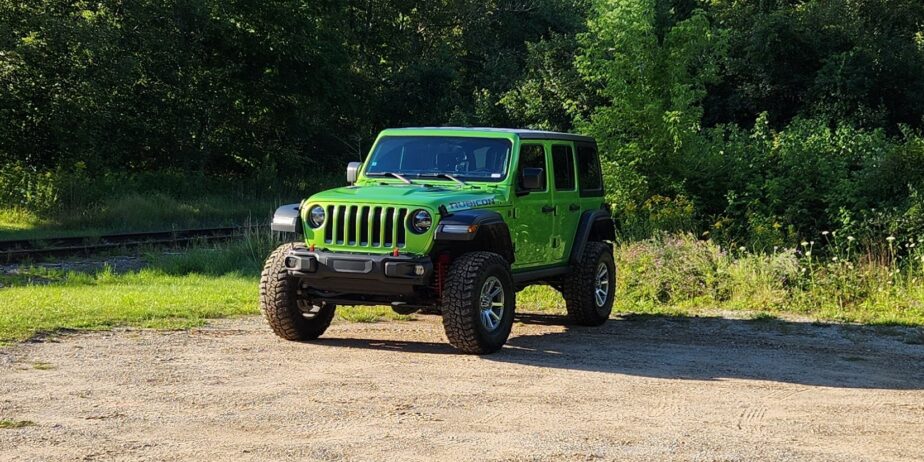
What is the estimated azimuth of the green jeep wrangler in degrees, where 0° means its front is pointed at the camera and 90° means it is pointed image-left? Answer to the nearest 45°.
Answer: approximately 45°

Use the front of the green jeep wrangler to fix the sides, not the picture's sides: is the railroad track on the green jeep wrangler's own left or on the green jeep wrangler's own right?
on the green jeep wrangler's own right

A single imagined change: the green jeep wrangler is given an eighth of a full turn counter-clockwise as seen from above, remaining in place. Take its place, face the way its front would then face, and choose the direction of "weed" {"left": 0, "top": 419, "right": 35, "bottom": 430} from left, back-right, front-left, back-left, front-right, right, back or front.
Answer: front-right
